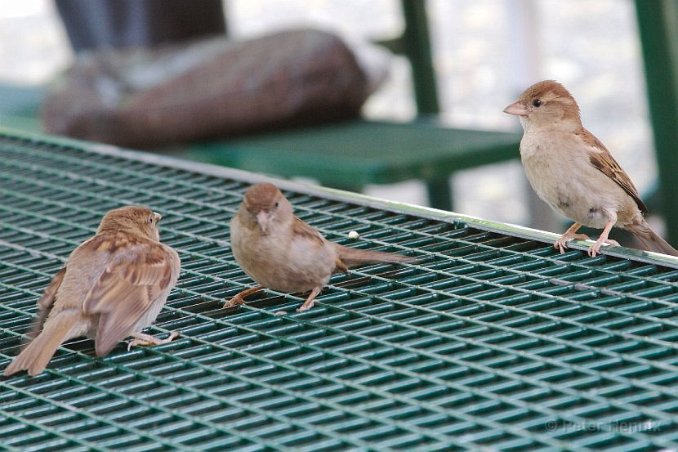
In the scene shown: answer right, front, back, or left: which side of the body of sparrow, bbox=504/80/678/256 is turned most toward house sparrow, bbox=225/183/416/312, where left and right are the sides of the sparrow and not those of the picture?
front

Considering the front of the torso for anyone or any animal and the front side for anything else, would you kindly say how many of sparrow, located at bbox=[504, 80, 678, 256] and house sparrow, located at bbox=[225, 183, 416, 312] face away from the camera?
0

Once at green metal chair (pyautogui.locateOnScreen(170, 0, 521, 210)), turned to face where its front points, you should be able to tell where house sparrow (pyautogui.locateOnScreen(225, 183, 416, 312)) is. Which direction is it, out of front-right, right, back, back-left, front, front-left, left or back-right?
front-left

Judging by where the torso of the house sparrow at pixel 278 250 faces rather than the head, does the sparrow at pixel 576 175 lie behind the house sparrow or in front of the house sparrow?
behind

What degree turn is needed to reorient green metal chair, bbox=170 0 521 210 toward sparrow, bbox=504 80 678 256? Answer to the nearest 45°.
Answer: approximately 45° to its left

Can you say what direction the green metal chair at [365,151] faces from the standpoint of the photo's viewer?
facing the viewer and to the left of the viewer

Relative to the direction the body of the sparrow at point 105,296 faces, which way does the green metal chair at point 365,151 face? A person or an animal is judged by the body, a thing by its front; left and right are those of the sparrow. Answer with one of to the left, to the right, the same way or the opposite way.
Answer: the opposite way

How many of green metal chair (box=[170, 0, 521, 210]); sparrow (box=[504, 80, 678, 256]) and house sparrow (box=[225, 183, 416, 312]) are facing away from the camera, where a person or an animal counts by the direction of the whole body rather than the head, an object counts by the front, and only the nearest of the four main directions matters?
0

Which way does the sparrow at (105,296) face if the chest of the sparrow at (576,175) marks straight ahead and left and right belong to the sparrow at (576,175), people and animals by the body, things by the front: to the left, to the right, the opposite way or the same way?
the opposite way

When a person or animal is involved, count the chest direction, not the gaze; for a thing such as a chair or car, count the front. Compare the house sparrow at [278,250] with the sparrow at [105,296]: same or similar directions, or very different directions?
very different directions

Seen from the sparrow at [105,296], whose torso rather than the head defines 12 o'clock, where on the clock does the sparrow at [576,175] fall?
the sparrow at [576,175] is roughly at 1 o'clock from the sparrow at [105,296].

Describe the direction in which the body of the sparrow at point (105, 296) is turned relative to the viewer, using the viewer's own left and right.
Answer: facing away from the viewer and to the right of the viewer

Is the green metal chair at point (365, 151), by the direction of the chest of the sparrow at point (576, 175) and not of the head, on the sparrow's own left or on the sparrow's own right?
on the sparrow's own right
